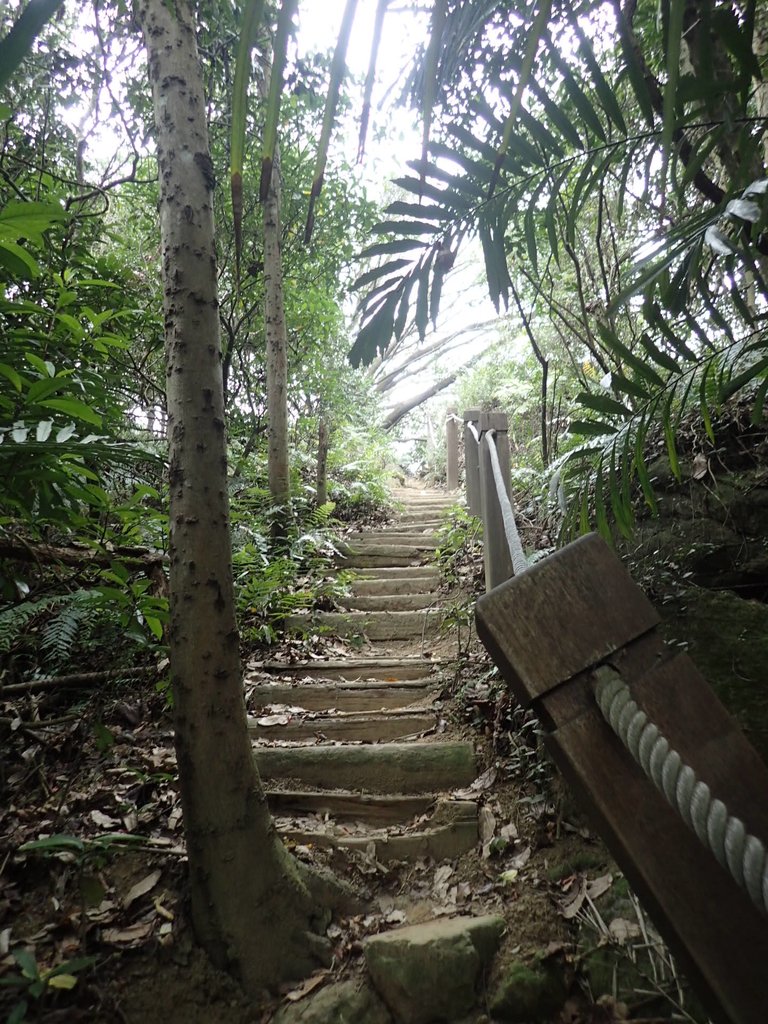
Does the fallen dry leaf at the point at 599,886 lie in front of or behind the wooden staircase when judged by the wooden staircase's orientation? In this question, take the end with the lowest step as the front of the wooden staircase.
in front

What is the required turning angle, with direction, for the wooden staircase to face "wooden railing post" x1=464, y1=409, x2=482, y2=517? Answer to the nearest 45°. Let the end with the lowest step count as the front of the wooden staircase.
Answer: approximately 135° to its left

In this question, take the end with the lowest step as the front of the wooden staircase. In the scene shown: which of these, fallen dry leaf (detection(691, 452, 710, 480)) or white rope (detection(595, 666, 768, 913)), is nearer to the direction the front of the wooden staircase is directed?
the white rope

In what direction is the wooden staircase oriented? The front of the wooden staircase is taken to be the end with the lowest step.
toward the camera

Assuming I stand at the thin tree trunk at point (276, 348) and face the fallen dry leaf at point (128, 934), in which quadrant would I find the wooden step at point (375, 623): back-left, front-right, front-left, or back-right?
front-left

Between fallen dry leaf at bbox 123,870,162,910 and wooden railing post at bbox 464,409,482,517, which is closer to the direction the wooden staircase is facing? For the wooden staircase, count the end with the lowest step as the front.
the fallen dry leaf

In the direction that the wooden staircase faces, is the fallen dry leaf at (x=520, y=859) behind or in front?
in front

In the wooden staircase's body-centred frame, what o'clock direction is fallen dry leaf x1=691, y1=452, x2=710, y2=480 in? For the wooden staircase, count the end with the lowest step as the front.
The fallen dry leaf is roughly at 9 o'clock from the wooden staircase.

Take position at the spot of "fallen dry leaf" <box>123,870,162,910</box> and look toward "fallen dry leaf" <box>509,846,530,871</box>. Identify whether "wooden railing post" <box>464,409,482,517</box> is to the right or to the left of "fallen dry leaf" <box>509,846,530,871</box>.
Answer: left
